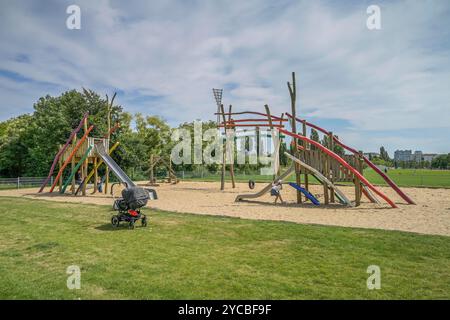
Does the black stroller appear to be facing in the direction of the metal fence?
no
